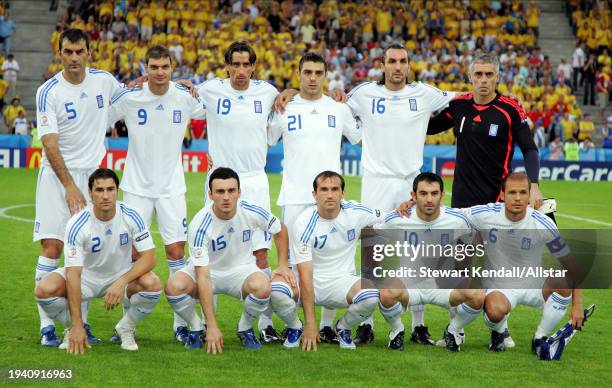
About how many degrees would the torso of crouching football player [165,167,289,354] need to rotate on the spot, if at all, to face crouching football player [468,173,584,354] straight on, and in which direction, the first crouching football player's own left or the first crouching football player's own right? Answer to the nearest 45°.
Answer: approximately 90° to the first crouching football player's own left

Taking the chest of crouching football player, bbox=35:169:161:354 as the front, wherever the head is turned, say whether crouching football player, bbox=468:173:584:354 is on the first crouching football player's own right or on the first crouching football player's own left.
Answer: on the first crouching football player's own left

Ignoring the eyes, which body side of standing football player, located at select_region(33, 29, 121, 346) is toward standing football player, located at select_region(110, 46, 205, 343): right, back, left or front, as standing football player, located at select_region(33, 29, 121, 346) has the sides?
left

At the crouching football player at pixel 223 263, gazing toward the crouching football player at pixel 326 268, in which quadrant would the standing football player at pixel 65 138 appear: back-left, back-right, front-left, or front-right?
back-left

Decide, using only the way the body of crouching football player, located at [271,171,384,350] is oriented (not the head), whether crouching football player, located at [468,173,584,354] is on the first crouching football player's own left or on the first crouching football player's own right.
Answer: on the first crouching football player's own left

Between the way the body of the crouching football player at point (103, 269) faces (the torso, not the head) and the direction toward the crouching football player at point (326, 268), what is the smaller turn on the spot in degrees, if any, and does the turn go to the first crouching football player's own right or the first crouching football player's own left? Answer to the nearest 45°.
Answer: approximately 90° to the first crouching football player's own left

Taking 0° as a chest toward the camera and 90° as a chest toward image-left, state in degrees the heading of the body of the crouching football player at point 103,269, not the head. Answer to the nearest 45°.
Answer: approximately 0°

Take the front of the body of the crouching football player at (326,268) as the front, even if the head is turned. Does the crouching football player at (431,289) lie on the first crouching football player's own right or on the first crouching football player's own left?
on the first crouching football player's own left

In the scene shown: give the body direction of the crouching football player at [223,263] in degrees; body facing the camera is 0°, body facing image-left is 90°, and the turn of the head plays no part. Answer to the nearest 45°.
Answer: approximately 0°

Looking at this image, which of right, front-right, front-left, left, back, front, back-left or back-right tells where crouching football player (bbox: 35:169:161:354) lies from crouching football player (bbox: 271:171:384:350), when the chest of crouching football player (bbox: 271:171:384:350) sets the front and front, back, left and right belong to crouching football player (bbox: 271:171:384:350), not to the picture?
right
